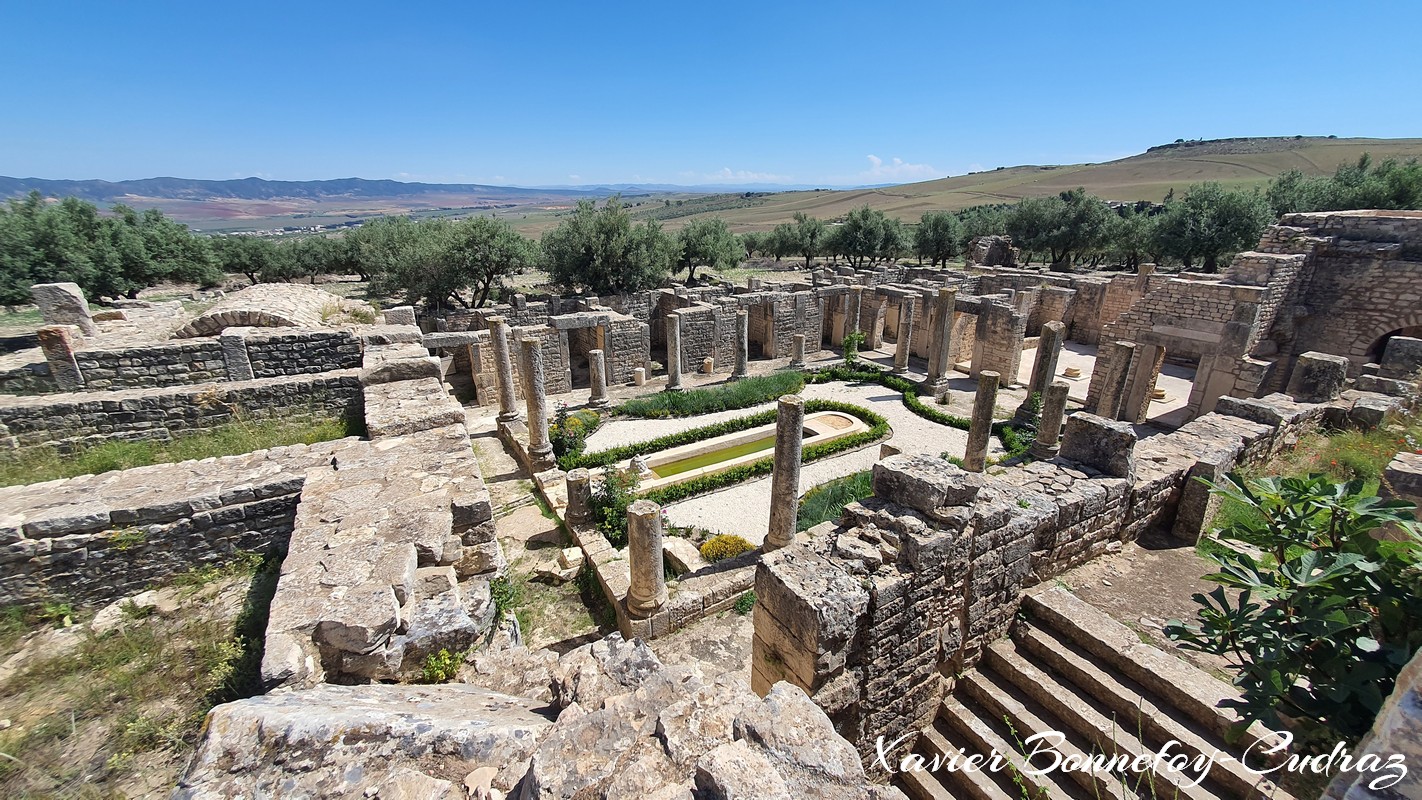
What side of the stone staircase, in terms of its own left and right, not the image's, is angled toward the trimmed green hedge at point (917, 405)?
right

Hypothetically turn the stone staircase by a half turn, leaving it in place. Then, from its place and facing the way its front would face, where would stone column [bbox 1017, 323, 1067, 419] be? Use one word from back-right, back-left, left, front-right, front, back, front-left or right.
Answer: front-left

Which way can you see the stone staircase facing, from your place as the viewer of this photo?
facing the viewer and to the left of the viewer

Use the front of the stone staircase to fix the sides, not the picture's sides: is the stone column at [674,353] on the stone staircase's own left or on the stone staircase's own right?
on the stone staircase's own right

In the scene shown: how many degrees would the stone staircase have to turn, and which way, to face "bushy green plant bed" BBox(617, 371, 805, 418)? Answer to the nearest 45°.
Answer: approximately 90° to its right

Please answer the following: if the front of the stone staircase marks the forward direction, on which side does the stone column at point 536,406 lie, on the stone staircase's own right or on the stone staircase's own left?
on the stone staircase's own right

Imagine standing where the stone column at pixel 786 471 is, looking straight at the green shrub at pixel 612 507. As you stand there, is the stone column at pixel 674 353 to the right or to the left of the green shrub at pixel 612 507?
right

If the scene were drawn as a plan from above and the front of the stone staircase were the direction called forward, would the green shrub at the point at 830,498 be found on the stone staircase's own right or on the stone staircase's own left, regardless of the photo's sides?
on the stone staircase's own right

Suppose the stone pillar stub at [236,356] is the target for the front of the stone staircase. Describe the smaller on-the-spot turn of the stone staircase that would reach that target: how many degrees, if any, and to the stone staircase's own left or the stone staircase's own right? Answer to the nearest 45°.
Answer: approximately 45° to the stone staircase's own right

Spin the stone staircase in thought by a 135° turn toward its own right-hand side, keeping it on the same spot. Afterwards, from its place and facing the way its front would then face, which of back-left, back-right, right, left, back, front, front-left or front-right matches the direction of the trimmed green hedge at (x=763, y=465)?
front-left

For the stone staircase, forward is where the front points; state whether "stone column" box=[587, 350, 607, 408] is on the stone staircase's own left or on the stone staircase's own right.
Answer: on the stone staircase's own right

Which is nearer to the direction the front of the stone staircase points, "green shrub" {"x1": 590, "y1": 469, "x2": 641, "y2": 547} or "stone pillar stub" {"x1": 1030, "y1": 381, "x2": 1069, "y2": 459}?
the green shrub

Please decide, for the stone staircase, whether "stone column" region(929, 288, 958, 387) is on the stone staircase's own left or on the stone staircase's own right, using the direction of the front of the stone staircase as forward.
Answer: on the stone staircase's own right

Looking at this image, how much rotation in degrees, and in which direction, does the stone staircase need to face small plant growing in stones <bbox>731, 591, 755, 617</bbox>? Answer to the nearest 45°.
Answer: approximately 45° to its right
